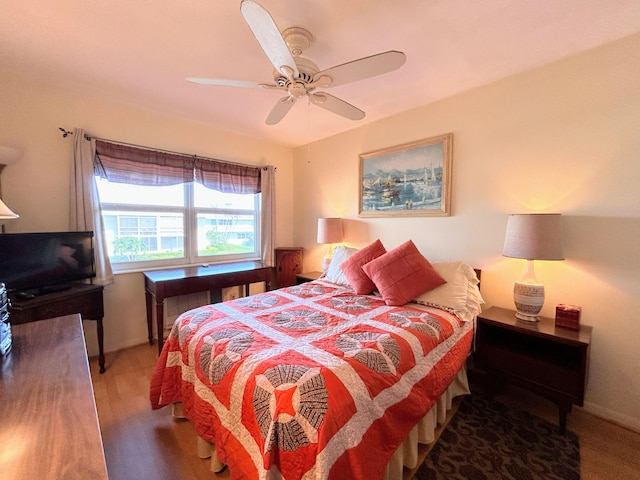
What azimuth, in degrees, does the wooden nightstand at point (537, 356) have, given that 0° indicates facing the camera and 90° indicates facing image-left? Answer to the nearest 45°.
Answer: approximately 45°

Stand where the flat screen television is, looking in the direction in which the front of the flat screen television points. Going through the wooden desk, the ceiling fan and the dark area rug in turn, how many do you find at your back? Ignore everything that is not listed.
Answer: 0

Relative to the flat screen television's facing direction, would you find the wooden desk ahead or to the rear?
ahead

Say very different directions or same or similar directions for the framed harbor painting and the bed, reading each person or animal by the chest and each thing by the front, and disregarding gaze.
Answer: same or similar directions

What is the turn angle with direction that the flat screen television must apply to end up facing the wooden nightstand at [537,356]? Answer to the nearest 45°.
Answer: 0° — it already faces it

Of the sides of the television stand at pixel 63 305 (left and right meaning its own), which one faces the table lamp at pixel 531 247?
front

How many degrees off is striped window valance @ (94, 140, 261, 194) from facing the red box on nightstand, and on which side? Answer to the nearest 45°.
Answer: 0° — it already faces it

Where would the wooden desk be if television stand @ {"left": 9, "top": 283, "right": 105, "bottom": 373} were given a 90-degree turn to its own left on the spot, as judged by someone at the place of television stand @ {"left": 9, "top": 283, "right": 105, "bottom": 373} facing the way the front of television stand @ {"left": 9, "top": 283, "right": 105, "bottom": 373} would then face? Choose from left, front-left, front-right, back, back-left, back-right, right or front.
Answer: front-right

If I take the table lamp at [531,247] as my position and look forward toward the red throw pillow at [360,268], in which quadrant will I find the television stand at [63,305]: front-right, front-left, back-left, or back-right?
front-left

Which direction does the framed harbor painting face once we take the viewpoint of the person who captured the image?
facing the viewer and to the left of the viewer

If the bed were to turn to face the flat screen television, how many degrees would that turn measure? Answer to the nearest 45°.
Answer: approximately 45° to its right

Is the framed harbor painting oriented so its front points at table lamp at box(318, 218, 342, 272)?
no

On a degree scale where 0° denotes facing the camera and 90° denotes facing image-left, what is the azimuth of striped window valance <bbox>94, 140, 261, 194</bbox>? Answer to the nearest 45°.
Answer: approximately 315°

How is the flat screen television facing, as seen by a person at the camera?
facing the viewer and to the right of the viewer

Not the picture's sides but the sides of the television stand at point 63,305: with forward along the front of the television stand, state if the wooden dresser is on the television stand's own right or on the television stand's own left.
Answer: on the television stand's own right

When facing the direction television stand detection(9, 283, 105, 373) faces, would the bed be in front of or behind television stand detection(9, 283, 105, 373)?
in front
